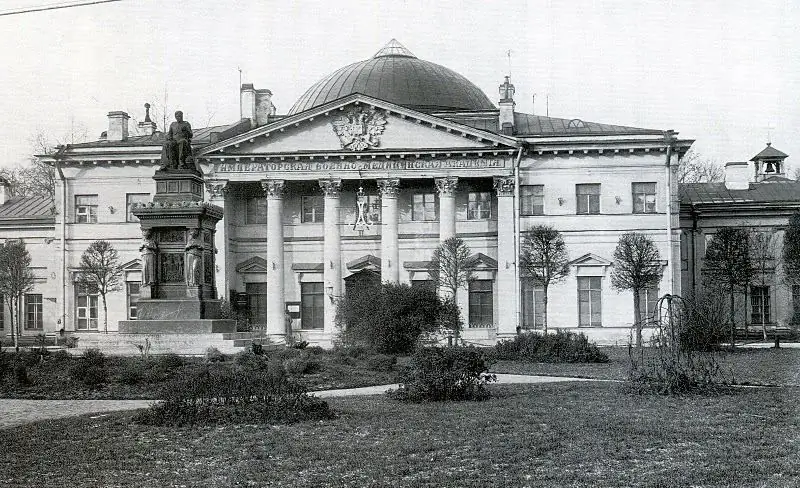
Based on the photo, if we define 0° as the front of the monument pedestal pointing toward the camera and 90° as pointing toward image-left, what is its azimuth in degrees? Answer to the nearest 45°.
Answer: approximately 0°

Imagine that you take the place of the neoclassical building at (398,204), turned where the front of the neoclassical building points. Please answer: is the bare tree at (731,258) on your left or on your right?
on your left

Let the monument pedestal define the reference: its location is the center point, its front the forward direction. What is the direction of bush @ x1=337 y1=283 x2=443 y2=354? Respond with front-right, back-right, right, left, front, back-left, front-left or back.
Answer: back-left

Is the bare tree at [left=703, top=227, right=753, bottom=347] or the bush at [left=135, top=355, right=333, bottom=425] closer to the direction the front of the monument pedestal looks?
the bush

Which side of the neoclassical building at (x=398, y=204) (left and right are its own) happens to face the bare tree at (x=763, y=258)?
left

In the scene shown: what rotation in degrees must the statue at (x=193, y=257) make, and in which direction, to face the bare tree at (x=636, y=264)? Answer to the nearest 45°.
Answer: approximately 135° to its left

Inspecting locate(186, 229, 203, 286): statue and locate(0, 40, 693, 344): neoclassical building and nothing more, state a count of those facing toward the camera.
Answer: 2

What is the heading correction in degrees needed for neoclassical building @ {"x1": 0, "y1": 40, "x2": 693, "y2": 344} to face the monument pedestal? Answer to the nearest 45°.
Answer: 0° — it already faces it
